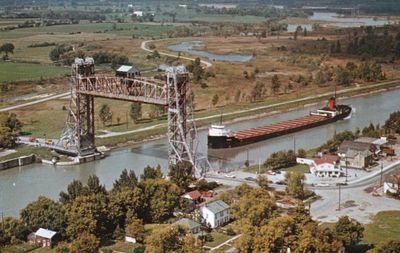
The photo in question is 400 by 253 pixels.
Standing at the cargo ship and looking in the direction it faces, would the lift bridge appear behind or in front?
in front

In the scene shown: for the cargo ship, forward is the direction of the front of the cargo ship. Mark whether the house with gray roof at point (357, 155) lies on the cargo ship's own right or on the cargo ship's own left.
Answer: on the cargo ship's own left

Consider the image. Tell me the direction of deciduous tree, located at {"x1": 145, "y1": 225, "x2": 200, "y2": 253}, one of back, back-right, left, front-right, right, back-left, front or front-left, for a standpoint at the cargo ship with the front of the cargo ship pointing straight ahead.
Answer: front-left

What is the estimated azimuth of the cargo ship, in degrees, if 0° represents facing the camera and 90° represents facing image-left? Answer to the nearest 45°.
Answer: approximately 45°

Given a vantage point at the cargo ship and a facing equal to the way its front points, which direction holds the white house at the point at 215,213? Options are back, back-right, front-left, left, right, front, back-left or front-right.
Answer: front-left

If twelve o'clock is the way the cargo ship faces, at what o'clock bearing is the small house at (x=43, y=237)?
The small house is roughly at 11 o'clock from the cargo ship.

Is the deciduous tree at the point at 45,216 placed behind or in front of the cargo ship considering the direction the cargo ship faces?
in front

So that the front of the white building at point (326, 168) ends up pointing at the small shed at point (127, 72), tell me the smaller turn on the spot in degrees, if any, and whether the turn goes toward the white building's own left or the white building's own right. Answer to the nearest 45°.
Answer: approximately 90° to the white building's own right

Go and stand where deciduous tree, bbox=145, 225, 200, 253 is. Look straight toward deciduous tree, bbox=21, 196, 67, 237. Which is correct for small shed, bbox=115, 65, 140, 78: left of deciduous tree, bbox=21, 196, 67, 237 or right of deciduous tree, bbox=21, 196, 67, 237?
right

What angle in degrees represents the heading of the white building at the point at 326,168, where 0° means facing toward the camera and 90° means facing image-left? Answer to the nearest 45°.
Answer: approximately 0°

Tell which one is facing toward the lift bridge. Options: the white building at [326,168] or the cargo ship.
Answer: the cargo ship
